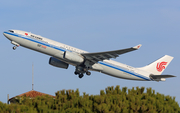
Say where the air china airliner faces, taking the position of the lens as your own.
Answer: facing to the left of the viewer
